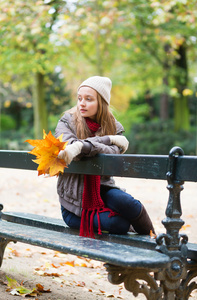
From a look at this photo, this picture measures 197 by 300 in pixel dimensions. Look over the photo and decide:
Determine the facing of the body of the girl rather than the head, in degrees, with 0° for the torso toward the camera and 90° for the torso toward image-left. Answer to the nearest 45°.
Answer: approximately 0°

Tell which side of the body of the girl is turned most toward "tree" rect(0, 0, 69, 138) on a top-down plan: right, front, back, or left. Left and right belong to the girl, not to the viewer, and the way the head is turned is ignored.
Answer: back

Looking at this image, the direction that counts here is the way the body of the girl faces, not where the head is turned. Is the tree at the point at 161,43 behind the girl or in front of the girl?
behind
